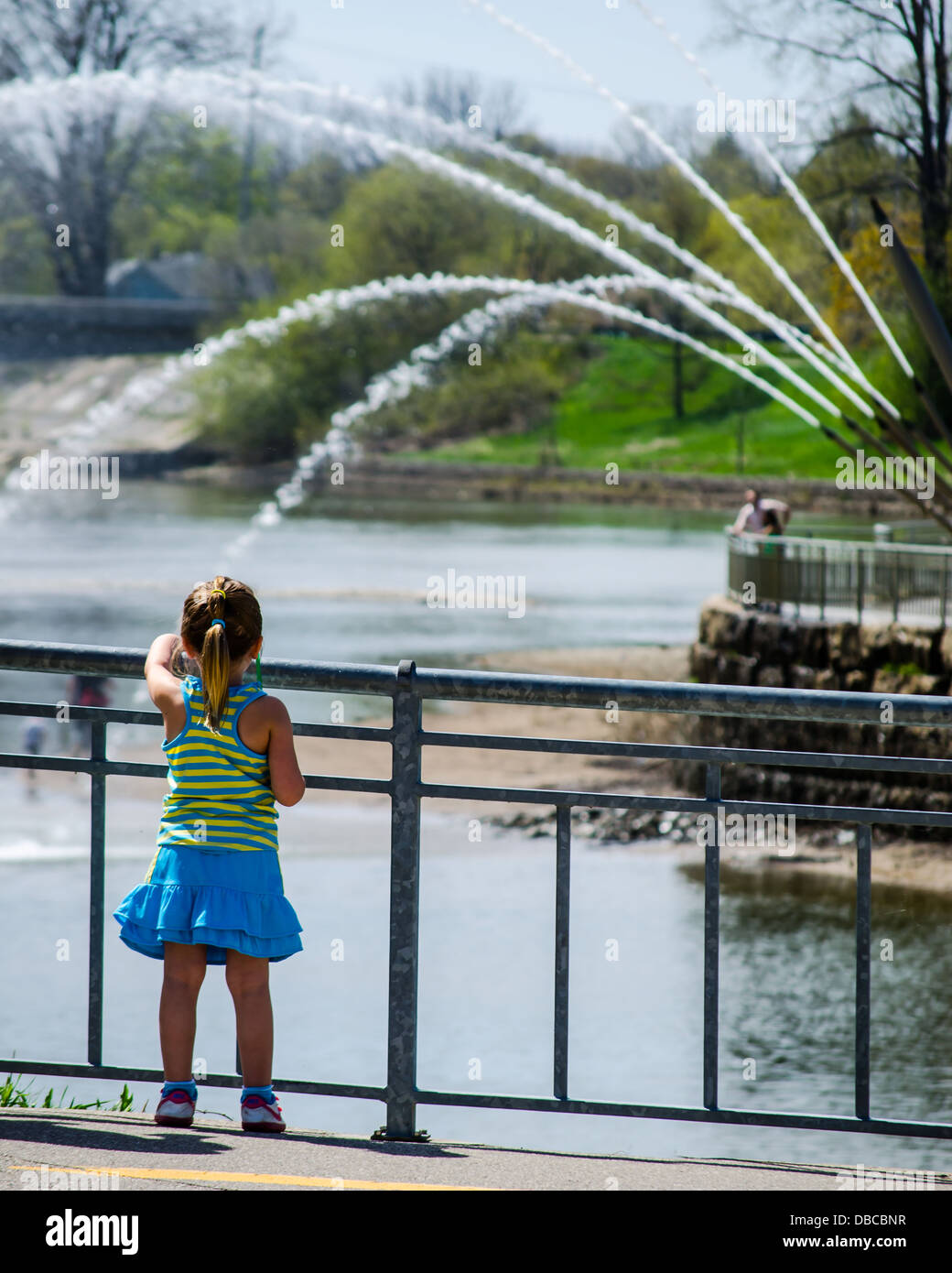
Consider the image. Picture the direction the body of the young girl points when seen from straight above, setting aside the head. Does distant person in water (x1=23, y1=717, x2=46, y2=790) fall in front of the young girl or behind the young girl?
in front

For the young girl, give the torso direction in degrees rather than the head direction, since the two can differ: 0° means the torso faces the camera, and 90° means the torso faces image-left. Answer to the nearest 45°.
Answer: approximately 180°

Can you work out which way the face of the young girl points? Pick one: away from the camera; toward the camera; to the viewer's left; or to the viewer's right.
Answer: away from the camera
